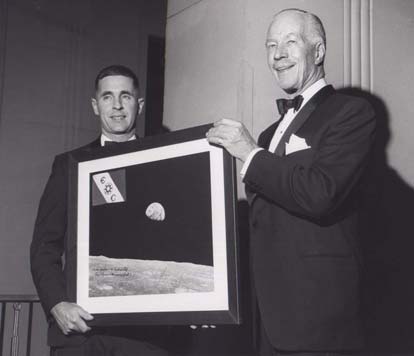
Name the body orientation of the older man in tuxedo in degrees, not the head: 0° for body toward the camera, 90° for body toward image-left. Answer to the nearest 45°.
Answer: approximately 45°
